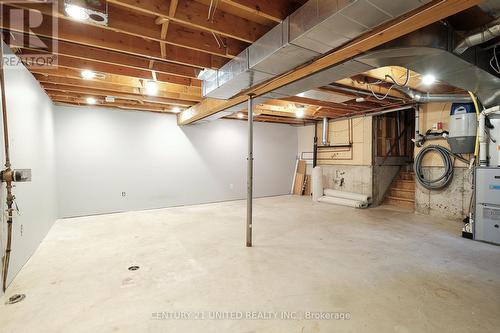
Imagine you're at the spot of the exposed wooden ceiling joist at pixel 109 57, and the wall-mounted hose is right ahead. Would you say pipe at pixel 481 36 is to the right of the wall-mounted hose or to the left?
right

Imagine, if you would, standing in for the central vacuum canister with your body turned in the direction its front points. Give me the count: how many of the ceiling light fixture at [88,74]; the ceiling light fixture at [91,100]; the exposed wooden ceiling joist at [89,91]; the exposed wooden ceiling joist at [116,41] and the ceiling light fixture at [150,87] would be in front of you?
5

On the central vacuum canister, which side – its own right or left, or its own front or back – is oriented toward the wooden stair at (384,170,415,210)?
right

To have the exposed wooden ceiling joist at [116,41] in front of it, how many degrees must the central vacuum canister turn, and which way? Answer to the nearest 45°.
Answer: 0° — it already faces it

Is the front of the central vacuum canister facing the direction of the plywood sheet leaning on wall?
no

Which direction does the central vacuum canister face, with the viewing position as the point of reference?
facing the viewer and to the left of the viewer

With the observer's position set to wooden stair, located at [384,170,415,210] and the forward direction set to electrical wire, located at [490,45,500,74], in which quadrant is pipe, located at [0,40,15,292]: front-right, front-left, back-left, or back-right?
front-right

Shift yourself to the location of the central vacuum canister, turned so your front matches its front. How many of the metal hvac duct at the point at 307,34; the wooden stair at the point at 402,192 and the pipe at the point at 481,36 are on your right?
1

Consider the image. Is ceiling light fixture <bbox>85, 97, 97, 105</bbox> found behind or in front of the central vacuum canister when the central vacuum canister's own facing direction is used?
in front

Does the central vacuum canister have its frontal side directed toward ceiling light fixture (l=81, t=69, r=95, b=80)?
yes
